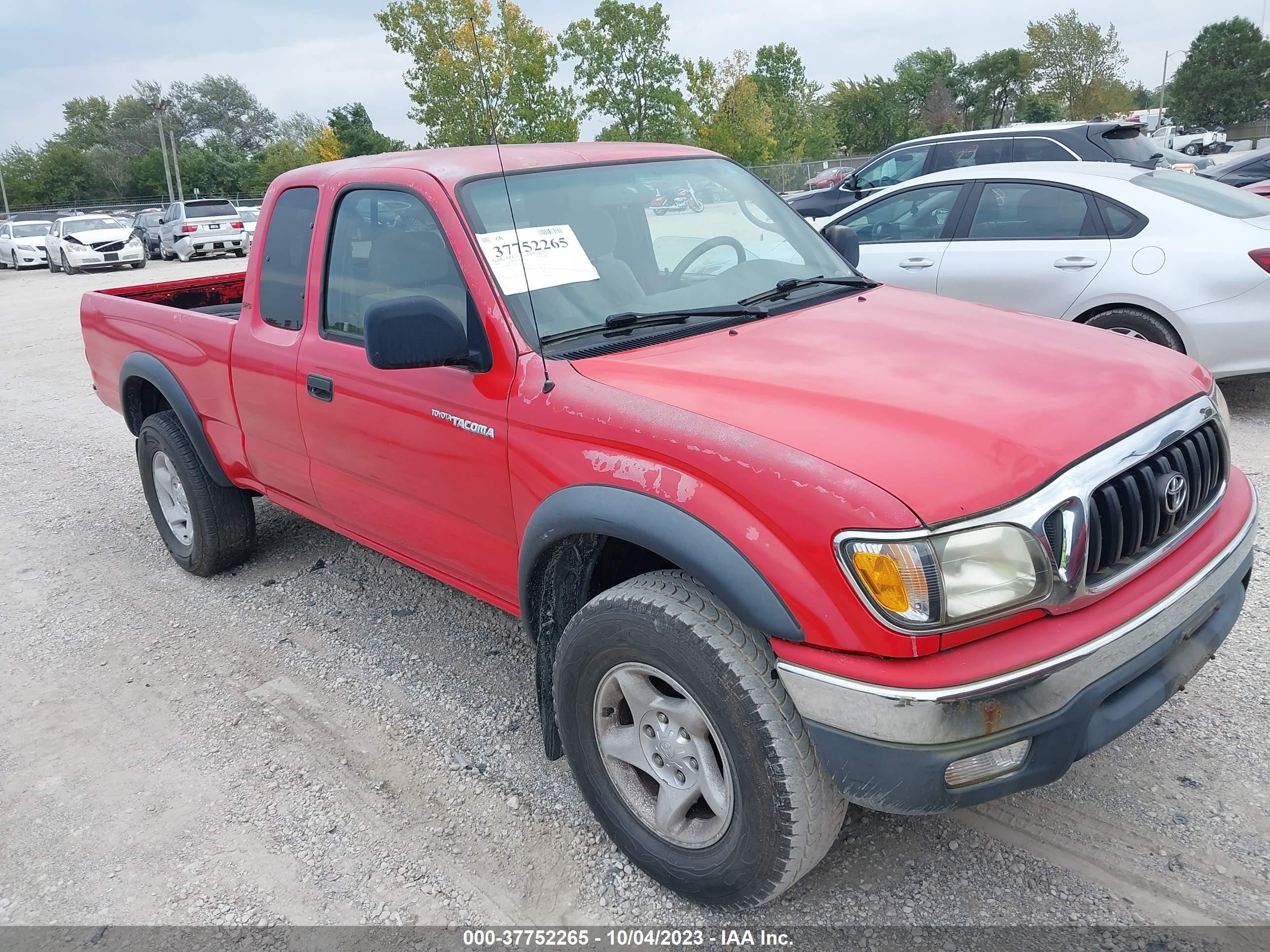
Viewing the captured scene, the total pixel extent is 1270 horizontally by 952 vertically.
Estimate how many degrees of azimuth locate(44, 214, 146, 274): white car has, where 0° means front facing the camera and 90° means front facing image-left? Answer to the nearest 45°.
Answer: approximately 315°

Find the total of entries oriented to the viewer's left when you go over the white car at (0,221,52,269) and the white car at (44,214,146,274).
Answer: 0

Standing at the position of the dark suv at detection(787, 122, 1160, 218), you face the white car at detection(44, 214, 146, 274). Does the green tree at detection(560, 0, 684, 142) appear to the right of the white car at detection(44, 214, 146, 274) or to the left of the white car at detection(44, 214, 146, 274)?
right

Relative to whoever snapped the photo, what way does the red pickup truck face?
facing the viewer and to the right of the viewer

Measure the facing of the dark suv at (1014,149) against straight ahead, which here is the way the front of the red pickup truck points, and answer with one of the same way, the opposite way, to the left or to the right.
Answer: the opposite way

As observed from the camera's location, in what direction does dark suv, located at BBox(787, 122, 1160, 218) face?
facing away from the viewer and to the left of the viewer

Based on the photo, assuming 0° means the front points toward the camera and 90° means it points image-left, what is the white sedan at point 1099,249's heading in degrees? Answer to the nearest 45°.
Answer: approximately 135°

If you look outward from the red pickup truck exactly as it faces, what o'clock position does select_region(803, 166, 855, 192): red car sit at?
The red car is roughly at 8 o'clock from the red pickup truck.

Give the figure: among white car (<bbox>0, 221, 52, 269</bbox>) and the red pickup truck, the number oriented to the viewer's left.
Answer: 0
